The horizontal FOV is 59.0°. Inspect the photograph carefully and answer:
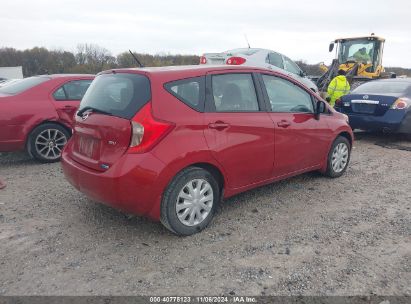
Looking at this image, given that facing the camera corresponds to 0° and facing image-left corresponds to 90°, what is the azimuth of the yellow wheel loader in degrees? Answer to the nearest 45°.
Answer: approximately 45°

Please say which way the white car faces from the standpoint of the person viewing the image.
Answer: facing away from the viewer and to the right of the viewer

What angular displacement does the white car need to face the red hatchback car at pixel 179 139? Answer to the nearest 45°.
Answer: approximately 135° to its right

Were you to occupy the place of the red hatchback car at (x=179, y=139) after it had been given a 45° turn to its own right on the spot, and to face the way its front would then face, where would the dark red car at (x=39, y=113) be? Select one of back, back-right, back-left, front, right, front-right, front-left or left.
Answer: back-left

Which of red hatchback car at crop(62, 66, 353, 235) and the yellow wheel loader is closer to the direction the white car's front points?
the yellow wheel loader
